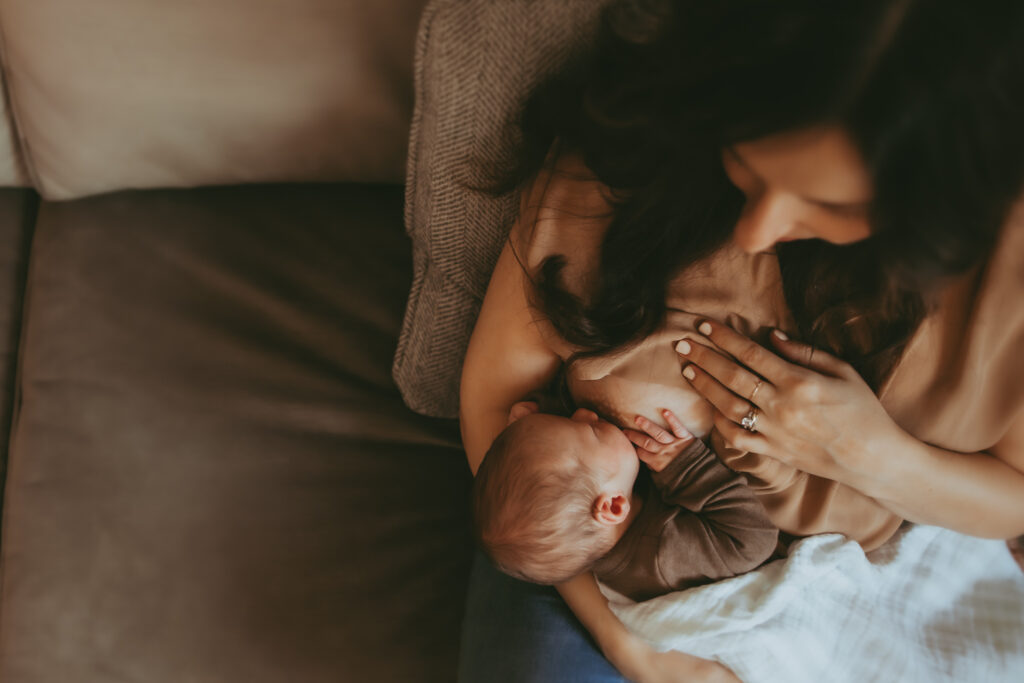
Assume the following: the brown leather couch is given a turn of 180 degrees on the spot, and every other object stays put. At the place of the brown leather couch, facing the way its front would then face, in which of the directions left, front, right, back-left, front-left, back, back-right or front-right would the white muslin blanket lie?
back-right

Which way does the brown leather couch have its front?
toward the camera
